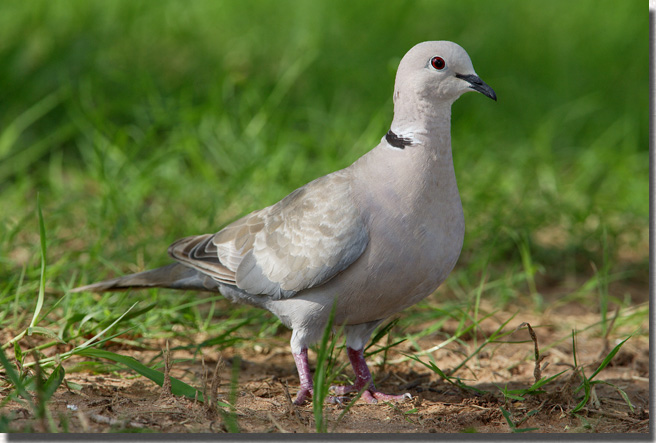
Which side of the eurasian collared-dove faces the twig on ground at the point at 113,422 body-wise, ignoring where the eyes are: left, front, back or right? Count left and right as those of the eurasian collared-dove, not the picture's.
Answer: back

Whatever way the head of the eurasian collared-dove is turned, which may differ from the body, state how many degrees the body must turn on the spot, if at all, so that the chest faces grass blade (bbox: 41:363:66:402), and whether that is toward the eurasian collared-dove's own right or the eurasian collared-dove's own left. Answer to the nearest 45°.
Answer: approximately 180°

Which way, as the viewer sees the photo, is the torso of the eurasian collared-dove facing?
to the viewer's right
